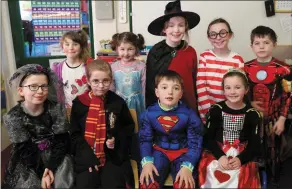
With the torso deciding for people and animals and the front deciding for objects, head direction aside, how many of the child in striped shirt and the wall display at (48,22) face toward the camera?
2

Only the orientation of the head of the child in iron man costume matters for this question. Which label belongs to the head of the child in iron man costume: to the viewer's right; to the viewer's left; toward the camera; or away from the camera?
toward the camera

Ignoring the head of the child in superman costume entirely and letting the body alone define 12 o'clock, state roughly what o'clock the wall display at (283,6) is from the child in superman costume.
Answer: The wall display is roughly at 7 o'clock from the child in superman costume.

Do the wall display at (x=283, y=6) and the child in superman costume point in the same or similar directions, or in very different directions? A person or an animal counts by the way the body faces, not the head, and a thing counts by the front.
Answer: same or similar directions

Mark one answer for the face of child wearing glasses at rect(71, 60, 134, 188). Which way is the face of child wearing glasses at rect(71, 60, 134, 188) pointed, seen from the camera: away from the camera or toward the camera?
toward the camera

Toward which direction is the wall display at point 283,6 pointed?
toward the camera

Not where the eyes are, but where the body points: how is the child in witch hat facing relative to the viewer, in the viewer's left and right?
facing the viewer

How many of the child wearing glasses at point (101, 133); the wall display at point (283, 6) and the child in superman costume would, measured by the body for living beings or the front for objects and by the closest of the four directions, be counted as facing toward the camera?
3

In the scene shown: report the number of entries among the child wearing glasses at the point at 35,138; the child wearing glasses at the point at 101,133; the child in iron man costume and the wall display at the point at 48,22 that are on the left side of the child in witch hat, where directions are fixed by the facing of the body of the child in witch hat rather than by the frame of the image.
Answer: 1

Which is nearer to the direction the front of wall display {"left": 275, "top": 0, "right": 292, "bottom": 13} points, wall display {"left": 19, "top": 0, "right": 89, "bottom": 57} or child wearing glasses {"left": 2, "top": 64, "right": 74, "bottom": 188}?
the child wearing glasses

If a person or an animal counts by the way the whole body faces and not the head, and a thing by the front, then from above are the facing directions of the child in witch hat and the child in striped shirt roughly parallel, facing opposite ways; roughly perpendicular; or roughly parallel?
roughly parallel

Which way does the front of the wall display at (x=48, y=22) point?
toward the camera

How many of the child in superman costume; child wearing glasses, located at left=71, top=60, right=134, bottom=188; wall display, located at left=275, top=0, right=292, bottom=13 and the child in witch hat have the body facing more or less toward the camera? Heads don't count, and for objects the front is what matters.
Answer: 4

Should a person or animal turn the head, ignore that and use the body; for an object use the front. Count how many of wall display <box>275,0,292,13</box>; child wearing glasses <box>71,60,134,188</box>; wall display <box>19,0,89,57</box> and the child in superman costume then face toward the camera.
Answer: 4
